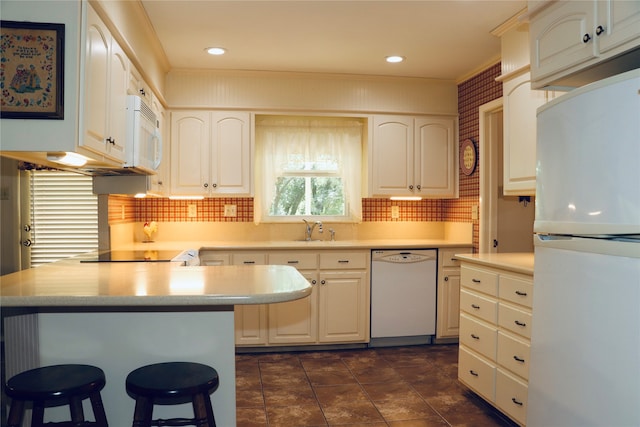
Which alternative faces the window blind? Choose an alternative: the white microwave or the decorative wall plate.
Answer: the decorative wall plate

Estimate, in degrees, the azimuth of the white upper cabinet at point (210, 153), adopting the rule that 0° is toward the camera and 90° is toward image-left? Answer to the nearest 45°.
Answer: approximately 0°

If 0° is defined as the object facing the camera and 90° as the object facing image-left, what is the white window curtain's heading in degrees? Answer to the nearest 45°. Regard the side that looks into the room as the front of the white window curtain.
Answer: approximately 0°

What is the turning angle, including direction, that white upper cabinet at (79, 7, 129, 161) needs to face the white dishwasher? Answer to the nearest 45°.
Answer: approximately 90° to its left

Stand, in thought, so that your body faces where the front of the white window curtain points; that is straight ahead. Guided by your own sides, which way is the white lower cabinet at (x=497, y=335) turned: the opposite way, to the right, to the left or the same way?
to the right

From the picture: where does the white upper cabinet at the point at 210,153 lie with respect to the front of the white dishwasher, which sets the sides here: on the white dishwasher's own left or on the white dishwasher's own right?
on the white dishwasher's own right

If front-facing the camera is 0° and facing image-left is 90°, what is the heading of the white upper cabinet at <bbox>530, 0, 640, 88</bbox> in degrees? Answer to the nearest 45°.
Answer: approximately 45°

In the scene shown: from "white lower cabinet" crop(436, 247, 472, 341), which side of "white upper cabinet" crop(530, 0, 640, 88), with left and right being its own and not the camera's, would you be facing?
right

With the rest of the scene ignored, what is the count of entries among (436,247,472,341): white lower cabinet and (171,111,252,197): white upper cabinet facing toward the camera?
2

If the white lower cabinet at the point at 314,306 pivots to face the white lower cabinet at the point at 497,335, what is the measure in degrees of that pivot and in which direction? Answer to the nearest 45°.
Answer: approximately 45° to its left

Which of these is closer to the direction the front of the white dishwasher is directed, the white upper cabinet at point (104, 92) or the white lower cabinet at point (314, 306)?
the white upper cabinet

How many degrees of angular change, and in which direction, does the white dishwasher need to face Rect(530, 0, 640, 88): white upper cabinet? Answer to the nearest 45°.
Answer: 0° — it already faces it
